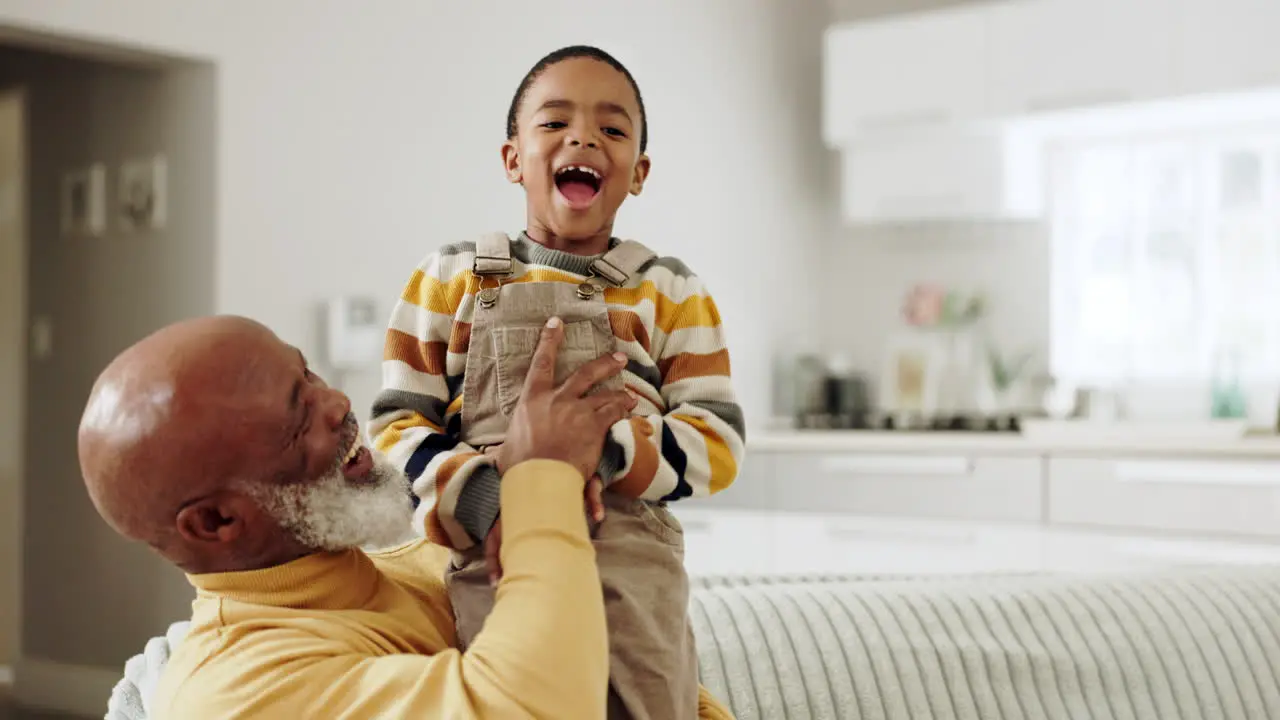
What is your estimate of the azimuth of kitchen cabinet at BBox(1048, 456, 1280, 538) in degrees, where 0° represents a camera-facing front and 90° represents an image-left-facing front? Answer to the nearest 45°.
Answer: approximately 45°

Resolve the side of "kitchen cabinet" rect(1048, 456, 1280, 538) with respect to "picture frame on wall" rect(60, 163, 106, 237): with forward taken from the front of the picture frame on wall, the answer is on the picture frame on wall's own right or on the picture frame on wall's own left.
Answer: on the picture frame on wall's own left

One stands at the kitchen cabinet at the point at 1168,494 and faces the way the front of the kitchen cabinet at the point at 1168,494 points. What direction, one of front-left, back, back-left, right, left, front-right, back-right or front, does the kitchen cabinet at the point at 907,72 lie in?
right

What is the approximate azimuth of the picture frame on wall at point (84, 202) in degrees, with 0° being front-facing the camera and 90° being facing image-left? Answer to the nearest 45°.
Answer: approximately 45°

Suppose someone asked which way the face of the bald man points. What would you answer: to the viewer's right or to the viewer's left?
to the viewer's right

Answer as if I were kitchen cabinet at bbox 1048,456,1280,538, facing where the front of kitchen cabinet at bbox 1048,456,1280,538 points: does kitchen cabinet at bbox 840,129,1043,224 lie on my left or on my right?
on my right

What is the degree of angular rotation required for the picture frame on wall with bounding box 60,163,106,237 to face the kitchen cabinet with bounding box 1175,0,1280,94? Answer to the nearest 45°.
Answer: approximately 90° to its left
